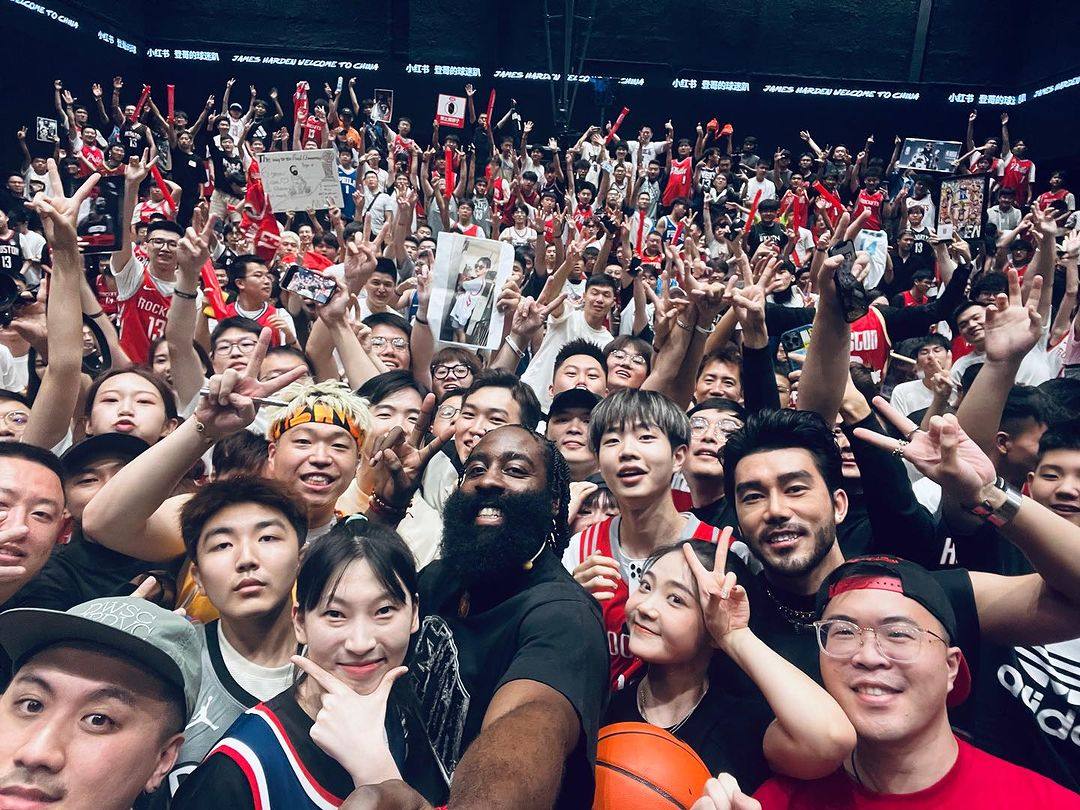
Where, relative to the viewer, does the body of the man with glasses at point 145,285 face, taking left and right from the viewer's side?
facing the viewer

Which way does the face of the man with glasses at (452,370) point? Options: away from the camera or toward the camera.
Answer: toward the camera

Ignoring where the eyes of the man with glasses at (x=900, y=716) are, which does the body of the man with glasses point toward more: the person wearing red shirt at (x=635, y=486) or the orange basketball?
the orange basketball

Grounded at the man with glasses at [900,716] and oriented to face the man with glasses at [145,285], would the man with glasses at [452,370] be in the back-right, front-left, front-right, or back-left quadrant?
front-right

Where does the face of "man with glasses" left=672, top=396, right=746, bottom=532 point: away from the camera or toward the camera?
toward the camera

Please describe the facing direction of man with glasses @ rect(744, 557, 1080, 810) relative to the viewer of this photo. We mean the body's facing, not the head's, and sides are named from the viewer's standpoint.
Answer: facing the viewer and to the left of the viewer

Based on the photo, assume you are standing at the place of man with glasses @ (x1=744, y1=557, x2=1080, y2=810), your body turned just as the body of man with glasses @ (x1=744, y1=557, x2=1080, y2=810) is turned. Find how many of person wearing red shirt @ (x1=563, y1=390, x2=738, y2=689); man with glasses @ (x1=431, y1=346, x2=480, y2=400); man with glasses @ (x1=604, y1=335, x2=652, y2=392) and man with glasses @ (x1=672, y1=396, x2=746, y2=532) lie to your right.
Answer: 4

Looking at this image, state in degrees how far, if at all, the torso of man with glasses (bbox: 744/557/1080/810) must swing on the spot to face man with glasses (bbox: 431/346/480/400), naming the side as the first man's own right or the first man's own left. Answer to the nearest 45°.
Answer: approximately 90° to the first man's own right

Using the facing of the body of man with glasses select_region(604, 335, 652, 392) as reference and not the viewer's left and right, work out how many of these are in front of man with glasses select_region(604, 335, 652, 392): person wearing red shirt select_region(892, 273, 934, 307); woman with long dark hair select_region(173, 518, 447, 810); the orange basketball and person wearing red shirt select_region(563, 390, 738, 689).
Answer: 3

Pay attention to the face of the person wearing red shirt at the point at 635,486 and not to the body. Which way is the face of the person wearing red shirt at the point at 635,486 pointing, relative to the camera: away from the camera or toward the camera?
toward the camera

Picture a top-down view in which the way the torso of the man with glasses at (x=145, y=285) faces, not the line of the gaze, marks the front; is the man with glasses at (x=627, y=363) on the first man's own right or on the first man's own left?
on the first man's own left

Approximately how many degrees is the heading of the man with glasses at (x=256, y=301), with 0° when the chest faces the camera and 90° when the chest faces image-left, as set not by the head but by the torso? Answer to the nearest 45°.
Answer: approximately 315°

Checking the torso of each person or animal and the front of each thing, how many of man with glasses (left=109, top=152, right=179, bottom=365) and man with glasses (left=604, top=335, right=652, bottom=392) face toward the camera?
2
